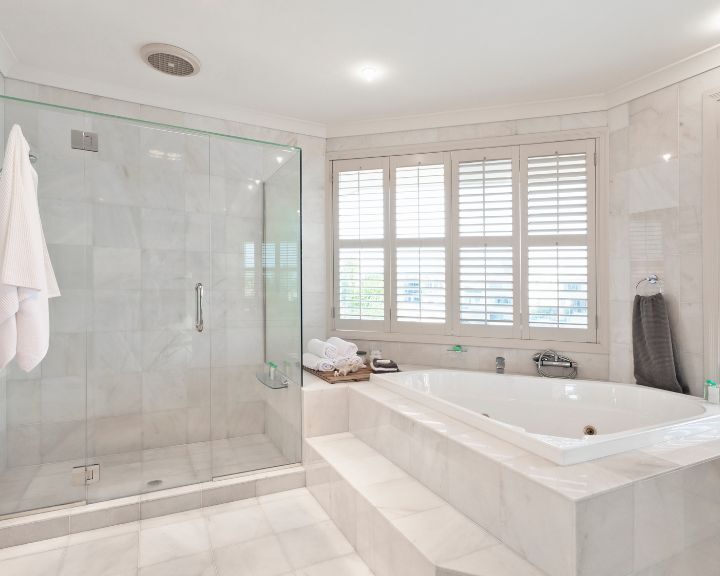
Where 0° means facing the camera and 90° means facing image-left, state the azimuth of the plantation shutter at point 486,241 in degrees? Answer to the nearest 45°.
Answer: approximately 0°

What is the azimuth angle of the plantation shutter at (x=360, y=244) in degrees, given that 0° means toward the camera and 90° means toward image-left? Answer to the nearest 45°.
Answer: approximately 0°

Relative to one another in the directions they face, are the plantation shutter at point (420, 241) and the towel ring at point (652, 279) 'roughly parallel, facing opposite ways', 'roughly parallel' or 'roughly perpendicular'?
roughly perpendicular

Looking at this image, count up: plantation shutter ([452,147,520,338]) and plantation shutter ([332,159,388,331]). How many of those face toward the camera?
2

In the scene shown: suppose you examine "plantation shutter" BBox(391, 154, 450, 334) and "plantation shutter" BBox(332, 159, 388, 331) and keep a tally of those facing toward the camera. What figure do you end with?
2

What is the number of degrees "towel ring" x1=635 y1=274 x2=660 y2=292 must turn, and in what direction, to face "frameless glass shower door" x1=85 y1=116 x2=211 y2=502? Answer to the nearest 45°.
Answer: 0° — it already faces it
